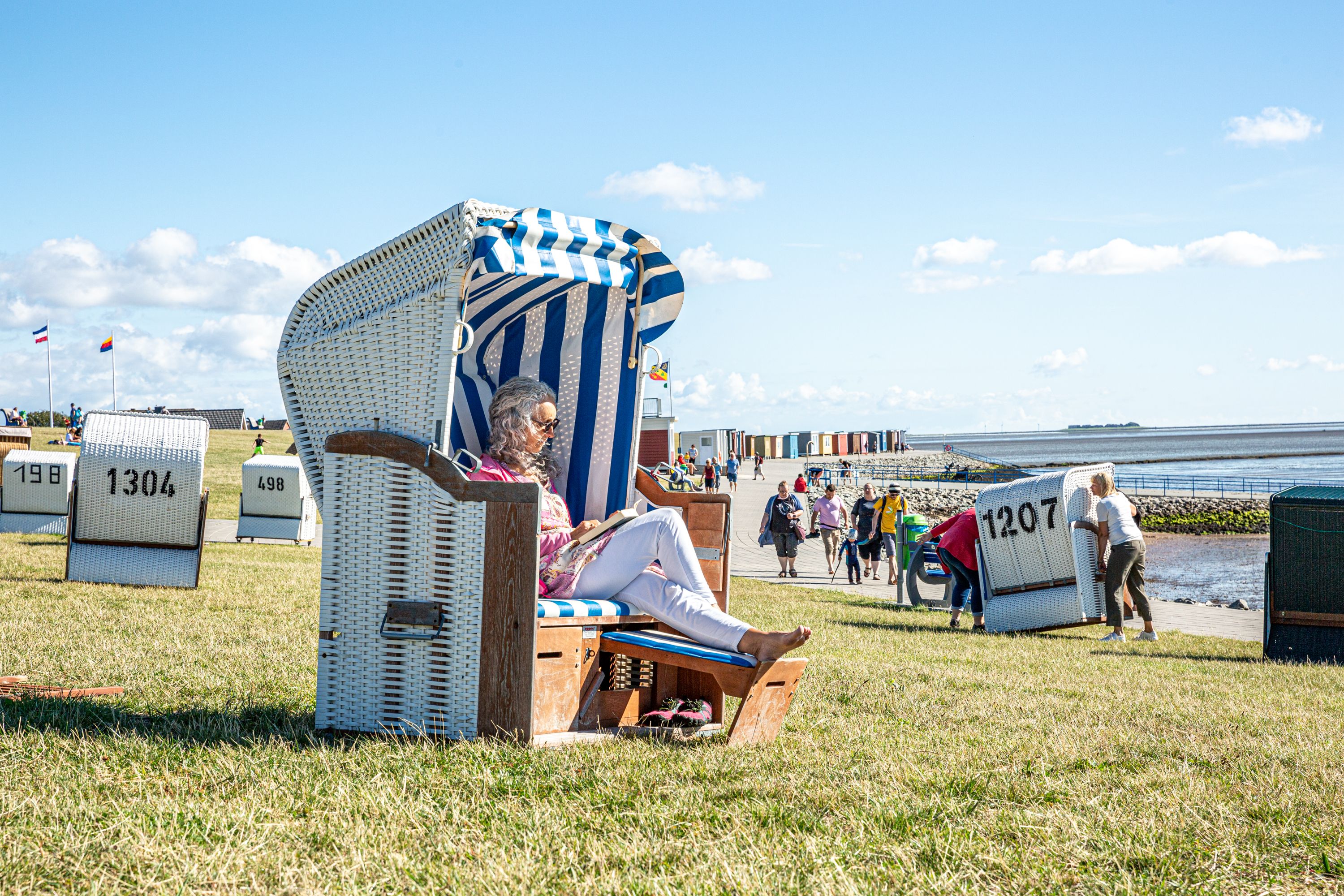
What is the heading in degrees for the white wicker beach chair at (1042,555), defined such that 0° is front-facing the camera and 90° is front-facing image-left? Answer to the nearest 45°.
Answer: approximately 225°

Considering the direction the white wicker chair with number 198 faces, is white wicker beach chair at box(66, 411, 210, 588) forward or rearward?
rearward

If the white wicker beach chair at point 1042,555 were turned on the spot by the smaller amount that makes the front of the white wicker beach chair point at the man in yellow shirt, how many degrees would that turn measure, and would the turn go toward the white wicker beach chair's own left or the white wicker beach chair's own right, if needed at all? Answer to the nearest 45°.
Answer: approximately 45° to the white wicker beach chair's own left

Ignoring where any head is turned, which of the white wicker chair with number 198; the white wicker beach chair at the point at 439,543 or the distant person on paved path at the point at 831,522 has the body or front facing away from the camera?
the white wicker chair with number 198

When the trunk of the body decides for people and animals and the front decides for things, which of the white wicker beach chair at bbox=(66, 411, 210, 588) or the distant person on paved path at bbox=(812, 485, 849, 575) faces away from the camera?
the white wicker beach chair

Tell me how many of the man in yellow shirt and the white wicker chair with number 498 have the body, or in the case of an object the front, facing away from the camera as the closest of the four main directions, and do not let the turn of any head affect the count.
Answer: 1

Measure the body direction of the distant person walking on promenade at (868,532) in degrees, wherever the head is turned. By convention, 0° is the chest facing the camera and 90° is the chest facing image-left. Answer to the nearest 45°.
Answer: approximately 0°

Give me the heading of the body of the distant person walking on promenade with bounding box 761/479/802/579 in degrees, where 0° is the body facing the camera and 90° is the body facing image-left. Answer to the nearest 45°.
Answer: approximately 0°

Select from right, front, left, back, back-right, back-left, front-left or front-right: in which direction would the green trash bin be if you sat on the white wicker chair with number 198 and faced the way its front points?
back-right
